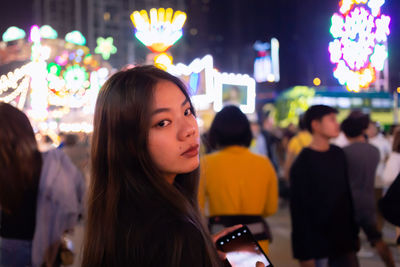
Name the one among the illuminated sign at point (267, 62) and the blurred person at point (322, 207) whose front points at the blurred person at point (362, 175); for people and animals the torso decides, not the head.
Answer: the illuminated sign

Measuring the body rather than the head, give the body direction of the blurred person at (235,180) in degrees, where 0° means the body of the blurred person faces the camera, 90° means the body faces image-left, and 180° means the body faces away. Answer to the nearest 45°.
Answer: approximately 180°

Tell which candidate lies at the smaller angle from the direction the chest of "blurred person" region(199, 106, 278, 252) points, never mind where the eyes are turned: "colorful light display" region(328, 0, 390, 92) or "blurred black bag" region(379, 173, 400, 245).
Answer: the colorful light display

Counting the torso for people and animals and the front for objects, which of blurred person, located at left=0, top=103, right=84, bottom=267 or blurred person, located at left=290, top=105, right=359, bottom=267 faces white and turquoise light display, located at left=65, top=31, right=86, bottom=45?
blurred person, located at left=0, top=103, right=84, bottom=267

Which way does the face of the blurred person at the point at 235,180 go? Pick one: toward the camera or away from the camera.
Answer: away from the camera

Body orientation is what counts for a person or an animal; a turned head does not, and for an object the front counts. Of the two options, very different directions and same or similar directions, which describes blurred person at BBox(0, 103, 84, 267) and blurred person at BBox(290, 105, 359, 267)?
very different directions

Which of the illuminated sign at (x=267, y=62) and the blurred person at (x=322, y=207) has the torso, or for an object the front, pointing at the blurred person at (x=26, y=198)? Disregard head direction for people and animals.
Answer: the illuminated sign

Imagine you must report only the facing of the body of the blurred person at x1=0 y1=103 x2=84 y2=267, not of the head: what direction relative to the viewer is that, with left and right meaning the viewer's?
facing away from the viewer

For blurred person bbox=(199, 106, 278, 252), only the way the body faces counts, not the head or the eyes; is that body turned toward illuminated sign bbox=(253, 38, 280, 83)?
yes

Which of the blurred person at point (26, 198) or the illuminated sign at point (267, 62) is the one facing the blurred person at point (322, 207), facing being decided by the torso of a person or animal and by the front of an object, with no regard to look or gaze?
the illuminated sign
